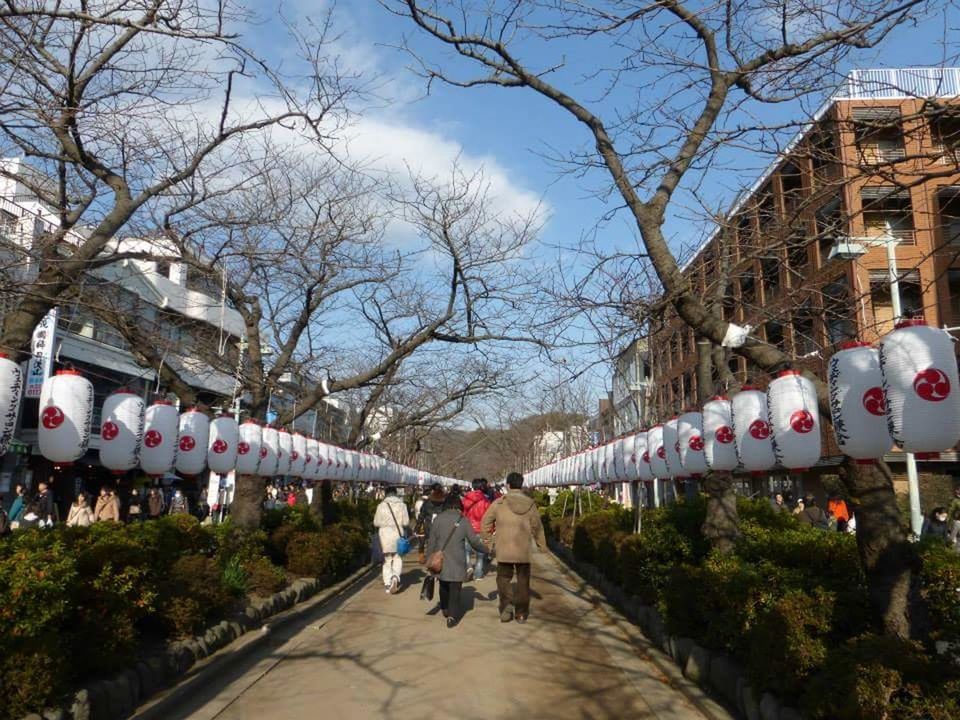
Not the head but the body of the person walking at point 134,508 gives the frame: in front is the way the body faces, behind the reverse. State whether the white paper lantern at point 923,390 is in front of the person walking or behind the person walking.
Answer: in front

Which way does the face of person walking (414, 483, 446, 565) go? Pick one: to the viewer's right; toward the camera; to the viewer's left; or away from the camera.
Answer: away from the camera

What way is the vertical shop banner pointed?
toward the camera

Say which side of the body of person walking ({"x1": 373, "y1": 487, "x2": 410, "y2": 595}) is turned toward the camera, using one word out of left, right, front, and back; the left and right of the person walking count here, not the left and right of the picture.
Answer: back

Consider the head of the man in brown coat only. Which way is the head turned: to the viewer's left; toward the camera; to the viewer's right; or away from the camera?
away from the camera

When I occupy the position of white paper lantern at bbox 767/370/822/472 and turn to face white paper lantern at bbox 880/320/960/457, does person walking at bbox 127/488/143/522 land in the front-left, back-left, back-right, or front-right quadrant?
back-right

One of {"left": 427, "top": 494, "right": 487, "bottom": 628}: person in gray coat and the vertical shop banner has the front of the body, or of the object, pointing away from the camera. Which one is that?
the person in gray coat

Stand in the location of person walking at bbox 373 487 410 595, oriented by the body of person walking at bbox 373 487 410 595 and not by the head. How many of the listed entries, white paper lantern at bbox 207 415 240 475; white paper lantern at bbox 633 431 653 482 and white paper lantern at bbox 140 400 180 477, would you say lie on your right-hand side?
1

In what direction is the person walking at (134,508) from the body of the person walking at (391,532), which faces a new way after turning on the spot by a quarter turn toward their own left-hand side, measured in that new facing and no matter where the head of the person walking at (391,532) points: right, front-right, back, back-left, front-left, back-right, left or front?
front-right

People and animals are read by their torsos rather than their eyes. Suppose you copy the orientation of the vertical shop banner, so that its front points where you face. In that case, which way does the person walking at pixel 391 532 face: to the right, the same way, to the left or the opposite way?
the opposite way

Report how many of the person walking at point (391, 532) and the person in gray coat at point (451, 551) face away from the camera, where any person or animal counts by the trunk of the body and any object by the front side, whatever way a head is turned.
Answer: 2

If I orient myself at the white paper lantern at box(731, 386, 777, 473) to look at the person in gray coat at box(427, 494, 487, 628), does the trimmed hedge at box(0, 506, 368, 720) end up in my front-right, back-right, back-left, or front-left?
front-left

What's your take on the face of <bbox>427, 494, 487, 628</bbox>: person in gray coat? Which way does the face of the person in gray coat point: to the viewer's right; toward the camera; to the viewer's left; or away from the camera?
away from the camera

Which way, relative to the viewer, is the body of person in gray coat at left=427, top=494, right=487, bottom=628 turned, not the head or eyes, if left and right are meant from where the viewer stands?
facing away from the viewer

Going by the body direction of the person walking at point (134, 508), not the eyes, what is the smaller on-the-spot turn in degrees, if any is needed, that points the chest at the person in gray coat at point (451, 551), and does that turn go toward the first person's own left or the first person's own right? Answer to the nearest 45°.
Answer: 0° — they already face them

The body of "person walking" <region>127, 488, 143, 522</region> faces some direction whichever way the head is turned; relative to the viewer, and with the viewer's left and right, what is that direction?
facing the viewer
